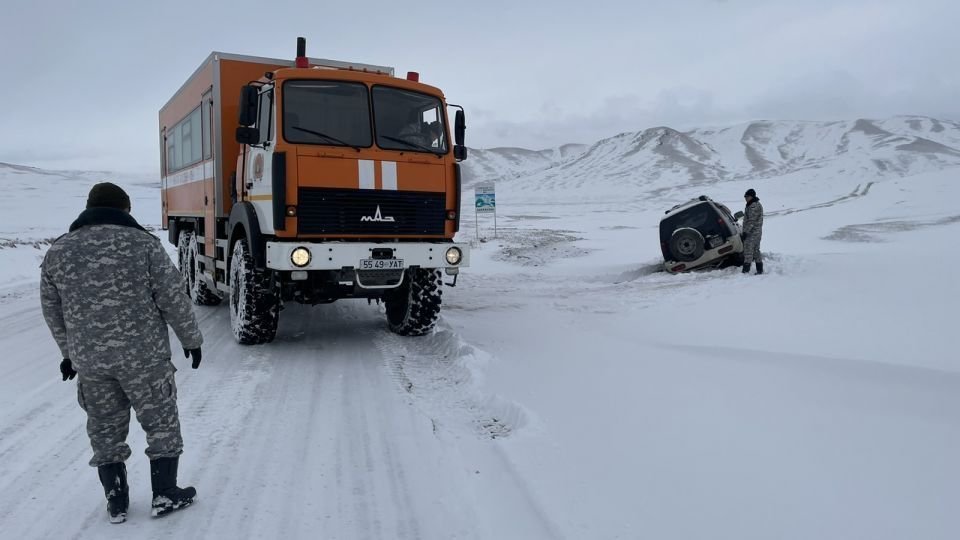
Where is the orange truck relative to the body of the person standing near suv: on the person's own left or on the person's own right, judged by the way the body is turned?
on the person's own left

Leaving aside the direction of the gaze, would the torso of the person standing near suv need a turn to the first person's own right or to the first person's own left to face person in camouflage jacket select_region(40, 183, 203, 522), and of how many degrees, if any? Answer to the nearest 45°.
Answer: approximately 90° to the first person's own left

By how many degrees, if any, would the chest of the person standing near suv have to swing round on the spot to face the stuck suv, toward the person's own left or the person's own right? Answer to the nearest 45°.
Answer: approximately 45° to the person's own right

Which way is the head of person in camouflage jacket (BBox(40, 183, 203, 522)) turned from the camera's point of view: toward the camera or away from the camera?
away from the camera

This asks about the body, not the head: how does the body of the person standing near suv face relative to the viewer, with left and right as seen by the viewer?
facing to the left of the viewer
